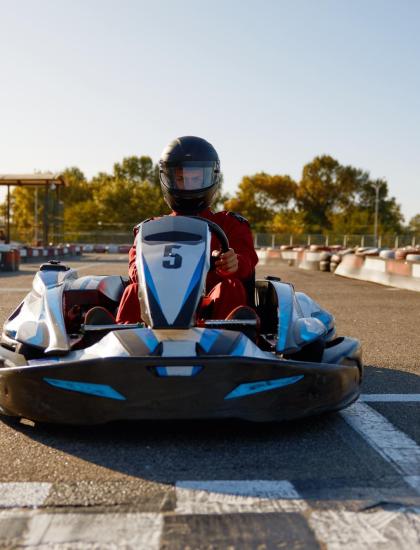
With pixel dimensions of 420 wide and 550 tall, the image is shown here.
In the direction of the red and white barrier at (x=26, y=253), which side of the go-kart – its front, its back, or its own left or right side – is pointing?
back

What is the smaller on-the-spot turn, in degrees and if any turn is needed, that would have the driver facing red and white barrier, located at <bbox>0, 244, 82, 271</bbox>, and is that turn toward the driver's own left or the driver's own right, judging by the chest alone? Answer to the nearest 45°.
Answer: approximately 180°

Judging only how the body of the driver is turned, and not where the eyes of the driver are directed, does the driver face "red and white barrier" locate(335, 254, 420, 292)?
no

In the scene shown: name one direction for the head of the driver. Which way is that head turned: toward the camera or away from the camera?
toward the camera

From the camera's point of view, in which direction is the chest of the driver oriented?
toward the camera

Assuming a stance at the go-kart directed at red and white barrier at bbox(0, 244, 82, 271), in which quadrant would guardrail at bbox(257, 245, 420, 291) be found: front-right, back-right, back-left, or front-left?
front-right

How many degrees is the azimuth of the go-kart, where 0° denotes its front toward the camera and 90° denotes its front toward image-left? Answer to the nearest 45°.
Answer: approximately 0°

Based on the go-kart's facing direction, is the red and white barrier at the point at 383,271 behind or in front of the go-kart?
behind

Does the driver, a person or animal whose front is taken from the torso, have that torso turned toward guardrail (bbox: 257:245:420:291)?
no

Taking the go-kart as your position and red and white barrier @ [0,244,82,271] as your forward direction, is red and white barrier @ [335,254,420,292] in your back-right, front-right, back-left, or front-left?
front-right
